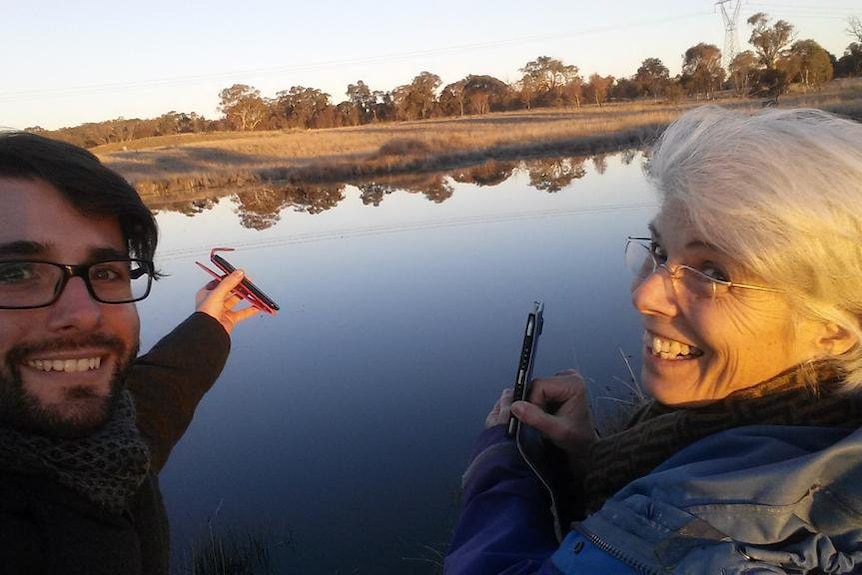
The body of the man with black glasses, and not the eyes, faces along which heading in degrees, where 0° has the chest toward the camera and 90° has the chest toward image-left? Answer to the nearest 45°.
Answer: approximately 0°

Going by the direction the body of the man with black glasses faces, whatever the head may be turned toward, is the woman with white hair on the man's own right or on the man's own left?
on the man's own left
